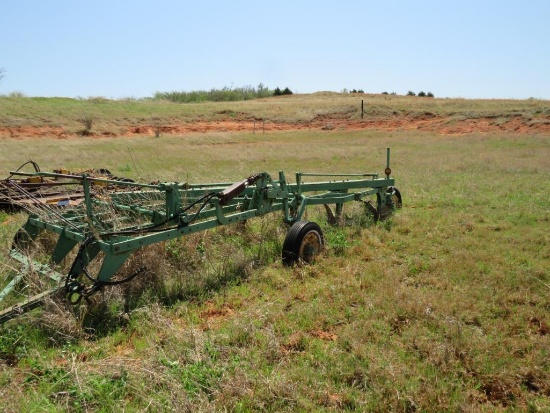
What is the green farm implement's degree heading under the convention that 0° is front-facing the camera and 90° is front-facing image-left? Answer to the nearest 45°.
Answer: approximately 45°
